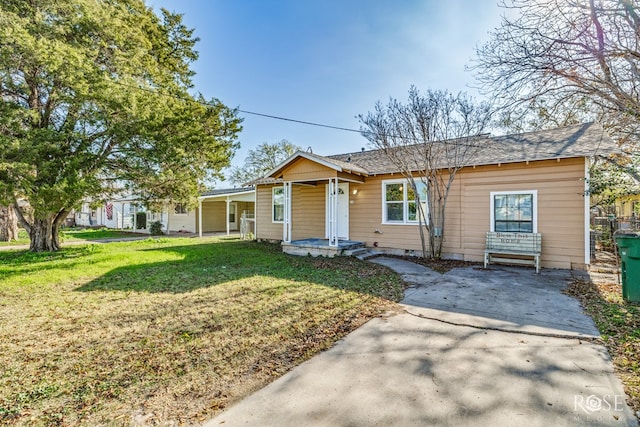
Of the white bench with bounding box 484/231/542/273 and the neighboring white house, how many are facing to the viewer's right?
0

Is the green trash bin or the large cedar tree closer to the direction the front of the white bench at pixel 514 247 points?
the green trash bin

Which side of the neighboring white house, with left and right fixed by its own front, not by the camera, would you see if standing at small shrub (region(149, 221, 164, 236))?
front

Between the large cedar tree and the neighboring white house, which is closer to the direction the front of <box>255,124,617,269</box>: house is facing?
the large cedar tree

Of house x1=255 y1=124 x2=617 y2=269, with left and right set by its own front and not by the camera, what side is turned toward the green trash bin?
left

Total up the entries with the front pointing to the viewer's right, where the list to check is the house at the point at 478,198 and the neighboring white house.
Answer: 0

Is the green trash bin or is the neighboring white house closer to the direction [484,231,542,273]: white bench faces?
the green trash bin

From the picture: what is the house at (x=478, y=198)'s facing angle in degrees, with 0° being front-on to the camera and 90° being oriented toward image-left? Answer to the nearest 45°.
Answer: approximately 45°

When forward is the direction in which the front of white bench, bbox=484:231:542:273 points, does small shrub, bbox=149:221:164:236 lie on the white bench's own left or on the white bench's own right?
on the white bench's own right

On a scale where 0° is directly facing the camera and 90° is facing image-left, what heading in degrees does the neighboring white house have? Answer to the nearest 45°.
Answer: approximately 45°

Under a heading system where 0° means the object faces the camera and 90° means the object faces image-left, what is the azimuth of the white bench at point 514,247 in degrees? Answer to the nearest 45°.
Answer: approximately 0°

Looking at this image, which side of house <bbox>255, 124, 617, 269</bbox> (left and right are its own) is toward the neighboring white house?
right

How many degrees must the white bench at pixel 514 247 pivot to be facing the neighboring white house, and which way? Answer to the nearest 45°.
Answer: approximately 90° to its right
